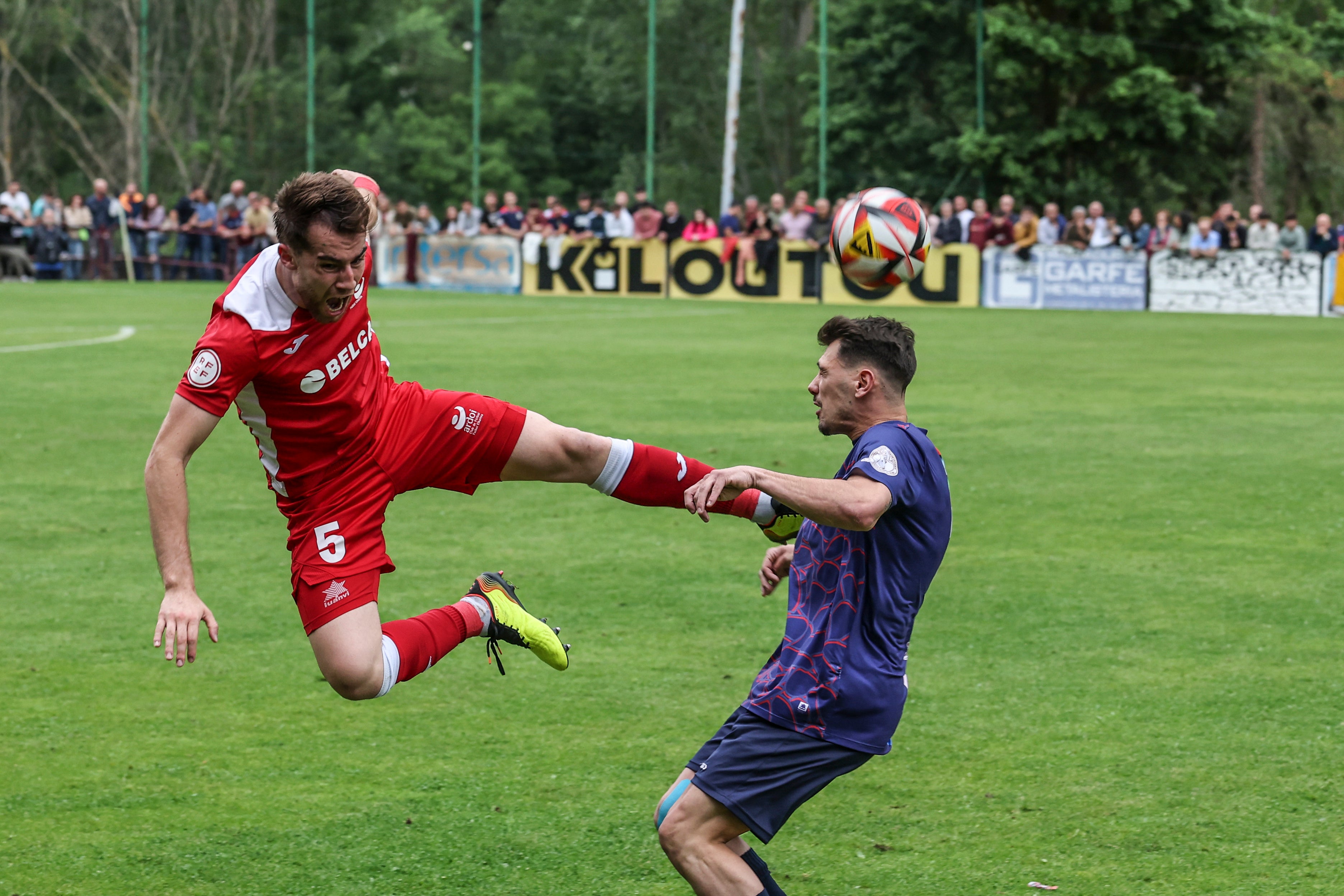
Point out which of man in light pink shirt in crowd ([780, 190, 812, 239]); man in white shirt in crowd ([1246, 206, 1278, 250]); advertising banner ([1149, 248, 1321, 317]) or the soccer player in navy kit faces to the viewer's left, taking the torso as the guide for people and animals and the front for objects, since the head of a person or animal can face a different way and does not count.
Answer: the soccer player in navy kit

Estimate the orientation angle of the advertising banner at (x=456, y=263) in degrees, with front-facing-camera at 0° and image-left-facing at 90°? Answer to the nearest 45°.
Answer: approximately 0°

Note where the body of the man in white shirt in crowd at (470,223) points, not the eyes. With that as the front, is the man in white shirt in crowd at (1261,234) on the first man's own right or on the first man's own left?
on the first man's own left

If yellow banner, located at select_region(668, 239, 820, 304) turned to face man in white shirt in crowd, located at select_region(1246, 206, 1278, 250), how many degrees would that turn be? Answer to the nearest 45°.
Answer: approximately 90° to its left

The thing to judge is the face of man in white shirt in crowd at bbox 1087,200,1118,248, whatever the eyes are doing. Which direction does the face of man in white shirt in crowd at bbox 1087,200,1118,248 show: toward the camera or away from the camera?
toward the camera

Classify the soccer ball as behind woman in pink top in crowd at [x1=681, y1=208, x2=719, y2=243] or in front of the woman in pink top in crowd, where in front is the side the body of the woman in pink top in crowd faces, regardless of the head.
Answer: in front

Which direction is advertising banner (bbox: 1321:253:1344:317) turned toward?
toward the camera

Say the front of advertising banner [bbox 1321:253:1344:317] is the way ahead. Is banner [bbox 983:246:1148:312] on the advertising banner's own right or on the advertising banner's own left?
on the advertising banner's own right

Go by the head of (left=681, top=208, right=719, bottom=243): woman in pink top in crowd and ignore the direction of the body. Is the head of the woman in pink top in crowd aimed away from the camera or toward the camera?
toward the camera

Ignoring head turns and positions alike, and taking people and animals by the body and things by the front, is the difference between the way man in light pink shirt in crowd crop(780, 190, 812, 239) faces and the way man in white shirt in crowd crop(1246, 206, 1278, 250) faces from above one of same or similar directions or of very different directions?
same or similar directions

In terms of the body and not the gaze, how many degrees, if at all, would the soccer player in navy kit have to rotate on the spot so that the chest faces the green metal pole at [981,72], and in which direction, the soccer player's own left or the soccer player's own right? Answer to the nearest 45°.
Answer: approximately 90° to the soccer player's own right

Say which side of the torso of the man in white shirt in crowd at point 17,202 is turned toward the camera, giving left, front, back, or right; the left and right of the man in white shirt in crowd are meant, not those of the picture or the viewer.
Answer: front

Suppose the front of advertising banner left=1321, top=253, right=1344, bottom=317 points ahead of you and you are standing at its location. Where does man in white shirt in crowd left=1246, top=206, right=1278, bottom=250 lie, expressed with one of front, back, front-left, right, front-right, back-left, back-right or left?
back-right

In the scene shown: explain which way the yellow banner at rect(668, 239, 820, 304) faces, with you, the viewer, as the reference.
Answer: facing the viewer

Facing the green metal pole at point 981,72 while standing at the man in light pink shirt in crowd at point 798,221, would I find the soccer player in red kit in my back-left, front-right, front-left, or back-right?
back-right

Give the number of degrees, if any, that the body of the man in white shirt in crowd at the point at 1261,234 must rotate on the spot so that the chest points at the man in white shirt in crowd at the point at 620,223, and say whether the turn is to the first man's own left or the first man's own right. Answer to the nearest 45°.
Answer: approximately 90° to the first man's own right

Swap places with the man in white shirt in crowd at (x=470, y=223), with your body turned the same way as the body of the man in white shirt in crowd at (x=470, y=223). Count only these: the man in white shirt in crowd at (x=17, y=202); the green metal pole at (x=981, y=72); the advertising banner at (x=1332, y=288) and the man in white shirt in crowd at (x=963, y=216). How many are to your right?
1

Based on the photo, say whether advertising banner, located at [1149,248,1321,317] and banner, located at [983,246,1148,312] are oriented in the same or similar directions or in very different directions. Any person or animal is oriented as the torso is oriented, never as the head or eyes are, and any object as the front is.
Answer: same or similar directions
